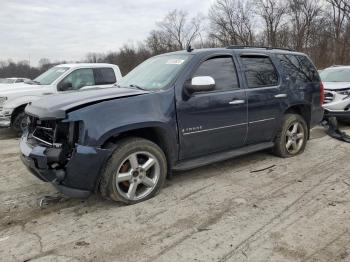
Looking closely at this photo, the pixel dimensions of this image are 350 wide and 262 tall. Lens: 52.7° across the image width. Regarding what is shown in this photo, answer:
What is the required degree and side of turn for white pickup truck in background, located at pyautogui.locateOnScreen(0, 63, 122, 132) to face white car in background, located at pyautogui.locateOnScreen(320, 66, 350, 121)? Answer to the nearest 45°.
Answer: approximately 135° to its left

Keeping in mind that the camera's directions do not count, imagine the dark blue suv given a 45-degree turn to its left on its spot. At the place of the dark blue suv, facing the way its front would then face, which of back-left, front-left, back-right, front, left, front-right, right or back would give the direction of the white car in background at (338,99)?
back-left

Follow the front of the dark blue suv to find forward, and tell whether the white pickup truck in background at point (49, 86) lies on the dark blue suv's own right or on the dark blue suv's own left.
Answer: on the dark blue suv's own right

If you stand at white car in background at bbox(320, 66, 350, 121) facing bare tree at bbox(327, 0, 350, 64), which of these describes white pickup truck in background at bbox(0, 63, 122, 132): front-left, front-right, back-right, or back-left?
back-left

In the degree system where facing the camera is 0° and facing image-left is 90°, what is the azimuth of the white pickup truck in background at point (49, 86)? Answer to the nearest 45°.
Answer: approximately 45°

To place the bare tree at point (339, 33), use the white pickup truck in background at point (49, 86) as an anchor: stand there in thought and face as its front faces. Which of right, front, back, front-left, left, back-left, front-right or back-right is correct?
back
